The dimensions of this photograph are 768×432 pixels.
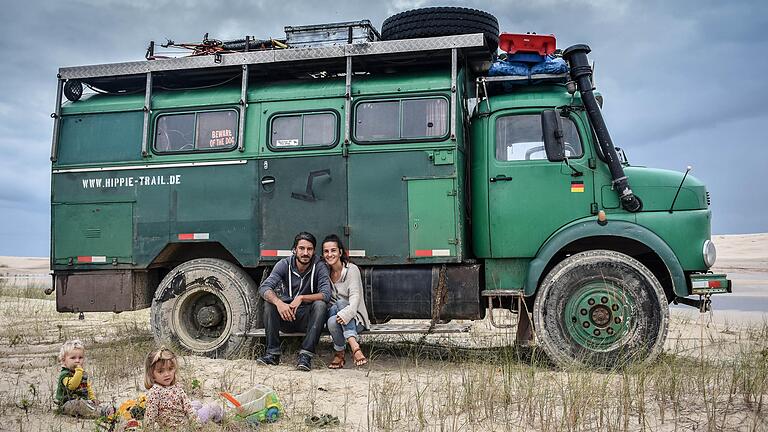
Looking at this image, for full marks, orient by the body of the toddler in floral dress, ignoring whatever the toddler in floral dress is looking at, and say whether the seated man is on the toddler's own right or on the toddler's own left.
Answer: on the toddler's own left

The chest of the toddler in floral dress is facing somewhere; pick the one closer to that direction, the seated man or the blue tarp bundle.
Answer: the blue tarp bundle

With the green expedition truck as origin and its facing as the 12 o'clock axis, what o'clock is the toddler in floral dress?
The toddler in floral dress is roughly at 4 o'clock from the green expedition truck.

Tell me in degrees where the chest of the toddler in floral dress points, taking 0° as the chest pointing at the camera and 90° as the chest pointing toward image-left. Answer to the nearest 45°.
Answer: approximately 315°

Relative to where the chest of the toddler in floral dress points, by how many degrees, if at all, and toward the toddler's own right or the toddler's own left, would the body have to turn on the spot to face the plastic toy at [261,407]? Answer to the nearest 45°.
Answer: approximately 45° to the toddler's own left

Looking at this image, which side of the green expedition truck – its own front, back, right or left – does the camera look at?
right

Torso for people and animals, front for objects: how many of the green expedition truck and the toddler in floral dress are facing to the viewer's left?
0

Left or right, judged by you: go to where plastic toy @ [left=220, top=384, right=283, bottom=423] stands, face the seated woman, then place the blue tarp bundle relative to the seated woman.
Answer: right

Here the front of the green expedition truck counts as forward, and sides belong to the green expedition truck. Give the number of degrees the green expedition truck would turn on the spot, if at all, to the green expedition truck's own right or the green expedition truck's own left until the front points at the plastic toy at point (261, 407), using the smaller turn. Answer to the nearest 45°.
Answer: approximately 90° to the green expedition truck's own right
